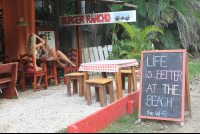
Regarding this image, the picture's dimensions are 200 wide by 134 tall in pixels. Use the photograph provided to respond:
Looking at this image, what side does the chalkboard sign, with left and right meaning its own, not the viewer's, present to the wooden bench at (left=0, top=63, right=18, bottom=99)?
right

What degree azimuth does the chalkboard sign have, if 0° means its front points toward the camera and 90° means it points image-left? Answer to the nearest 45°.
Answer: approximately 0°

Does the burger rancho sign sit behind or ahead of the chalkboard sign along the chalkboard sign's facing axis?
behind

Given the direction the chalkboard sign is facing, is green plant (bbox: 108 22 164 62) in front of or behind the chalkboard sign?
behind

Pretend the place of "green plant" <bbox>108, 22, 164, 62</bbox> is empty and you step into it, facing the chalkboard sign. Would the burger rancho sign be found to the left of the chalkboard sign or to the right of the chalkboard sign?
right
